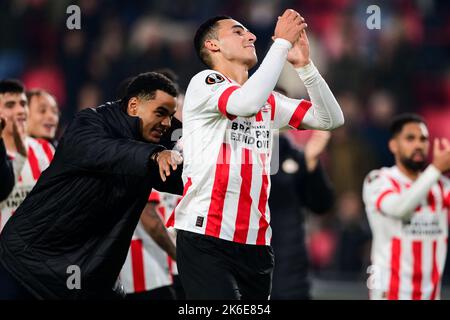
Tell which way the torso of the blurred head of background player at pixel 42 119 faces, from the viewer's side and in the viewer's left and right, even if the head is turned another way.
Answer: facing the viewer and to the right of the viewer

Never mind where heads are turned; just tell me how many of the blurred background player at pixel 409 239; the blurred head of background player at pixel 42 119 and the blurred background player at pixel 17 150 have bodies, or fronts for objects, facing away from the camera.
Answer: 0

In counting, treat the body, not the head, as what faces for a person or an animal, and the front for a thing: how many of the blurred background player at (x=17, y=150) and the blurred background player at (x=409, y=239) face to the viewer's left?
0

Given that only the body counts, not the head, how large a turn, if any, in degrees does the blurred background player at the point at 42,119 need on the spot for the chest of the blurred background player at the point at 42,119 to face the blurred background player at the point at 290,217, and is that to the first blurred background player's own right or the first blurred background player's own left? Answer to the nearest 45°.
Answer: approximately 45° to the first blurred background player's own left

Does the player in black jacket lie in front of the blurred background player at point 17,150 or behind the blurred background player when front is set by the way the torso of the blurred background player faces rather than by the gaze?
in front

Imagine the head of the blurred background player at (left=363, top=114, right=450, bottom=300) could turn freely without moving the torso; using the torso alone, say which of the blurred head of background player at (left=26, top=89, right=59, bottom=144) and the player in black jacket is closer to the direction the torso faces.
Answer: the player in black jacket

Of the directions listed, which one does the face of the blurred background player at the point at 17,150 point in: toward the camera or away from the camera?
toward the camera

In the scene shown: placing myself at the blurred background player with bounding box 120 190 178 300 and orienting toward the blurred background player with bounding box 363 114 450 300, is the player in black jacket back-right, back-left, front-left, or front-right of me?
back-right

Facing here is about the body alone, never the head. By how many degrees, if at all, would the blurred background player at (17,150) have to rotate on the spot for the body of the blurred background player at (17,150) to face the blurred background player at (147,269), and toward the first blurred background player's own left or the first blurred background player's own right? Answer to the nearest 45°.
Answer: approximately 45° to the first blurred background player's own left
